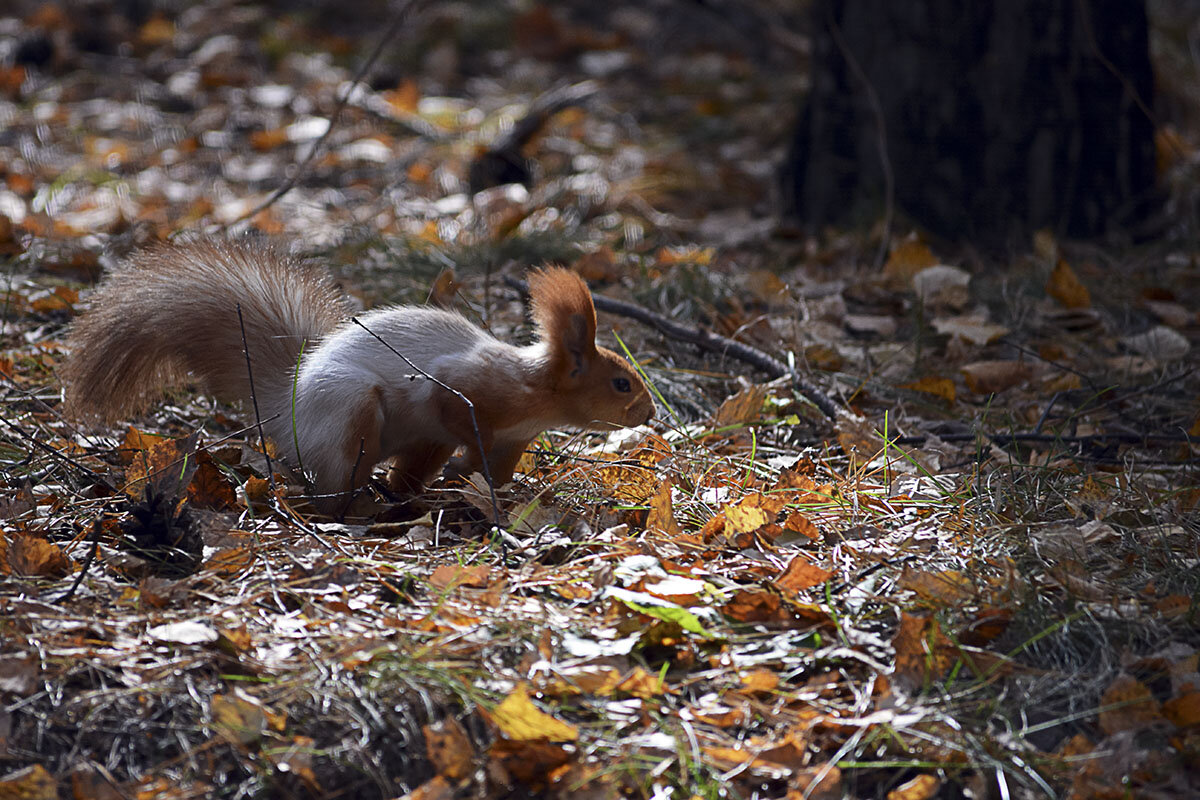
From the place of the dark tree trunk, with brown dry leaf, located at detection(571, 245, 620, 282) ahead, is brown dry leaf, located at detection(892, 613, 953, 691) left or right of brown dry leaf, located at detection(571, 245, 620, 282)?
left

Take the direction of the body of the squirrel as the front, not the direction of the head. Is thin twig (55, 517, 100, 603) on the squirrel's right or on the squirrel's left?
on the squirrel's right

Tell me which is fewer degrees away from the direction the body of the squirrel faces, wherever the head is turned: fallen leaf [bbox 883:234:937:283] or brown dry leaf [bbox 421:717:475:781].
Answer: the fallen leaf

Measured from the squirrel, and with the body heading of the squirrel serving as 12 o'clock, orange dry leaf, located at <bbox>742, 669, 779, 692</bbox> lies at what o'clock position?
The orange dry leaf is roughly at 2 o'clock from the squirrel.

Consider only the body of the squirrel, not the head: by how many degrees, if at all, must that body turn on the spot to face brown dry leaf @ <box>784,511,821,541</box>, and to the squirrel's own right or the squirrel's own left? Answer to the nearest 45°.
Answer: approximately 45° to the squirrel's own right

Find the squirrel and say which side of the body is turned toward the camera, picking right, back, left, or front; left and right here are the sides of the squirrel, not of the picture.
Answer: right

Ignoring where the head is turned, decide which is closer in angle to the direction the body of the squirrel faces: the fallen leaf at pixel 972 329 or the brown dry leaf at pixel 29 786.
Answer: the fallen leaf

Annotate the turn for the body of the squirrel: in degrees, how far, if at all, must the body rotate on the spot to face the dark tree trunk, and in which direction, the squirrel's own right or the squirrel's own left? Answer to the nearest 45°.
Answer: approximately 45° to the squirrel's own left

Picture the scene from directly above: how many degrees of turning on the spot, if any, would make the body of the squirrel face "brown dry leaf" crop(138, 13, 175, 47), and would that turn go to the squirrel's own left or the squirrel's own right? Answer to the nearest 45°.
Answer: approximately 90° to the squirrel's own left

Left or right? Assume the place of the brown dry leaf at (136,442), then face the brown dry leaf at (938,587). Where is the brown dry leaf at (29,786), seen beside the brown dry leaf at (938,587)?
right

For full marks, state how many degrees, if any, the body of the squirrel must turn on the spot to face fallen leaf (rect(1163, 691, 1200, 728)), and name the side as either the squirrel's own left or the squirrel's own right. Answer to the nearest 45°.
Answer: approximately 45° to the squirrel's own right
